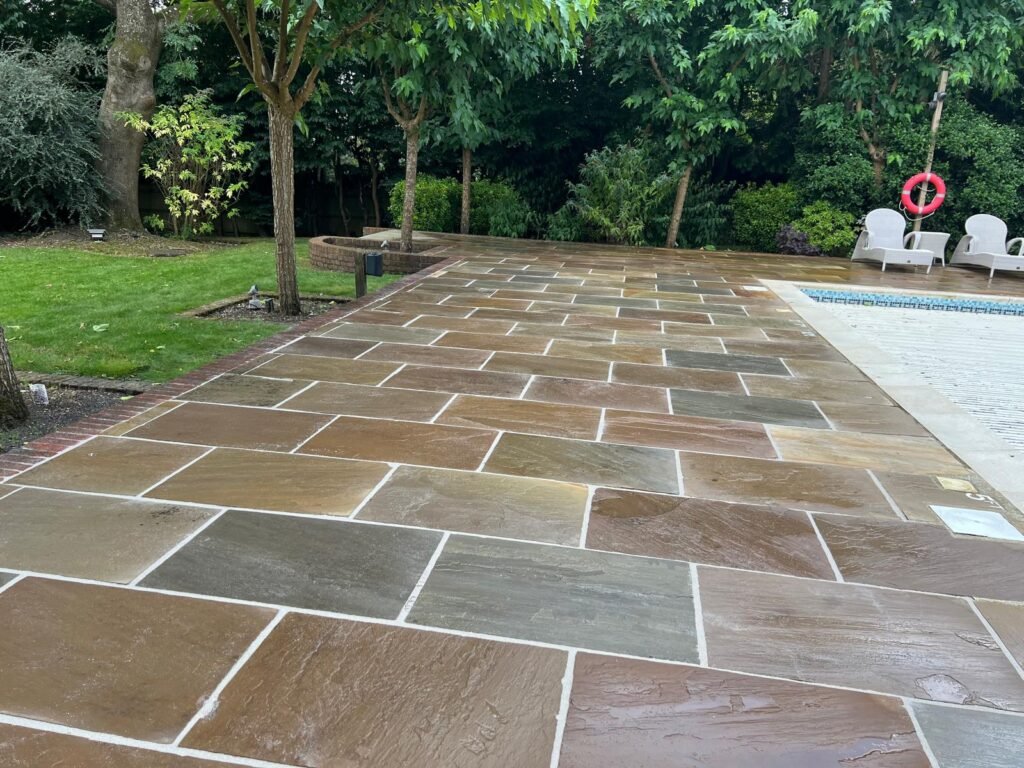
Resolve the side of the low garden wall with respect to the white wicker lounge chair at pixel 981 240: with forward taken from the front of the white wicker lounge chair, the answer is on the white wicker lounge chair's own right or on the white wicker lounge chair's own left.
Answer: on the white wicker lounge chair's own right

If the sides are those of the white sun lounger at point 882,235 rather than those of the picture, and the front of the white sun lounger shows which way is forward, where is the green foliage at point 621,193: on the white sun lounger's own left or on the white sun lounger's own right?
on the white sun lounger's own right

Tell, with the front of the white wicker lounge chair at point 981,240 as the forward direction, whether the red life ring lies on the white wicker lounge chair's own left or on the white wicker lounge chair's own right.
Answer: on the white wicker lounge chair's own right

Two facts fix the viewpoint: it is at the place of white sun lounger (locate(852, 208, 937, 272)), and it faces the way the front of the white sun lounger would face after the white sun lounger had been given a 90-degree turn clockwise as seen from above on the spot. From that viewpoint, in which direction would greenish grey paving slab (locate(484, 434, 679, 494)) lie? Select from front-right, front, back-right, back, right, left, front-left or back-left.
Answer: front-left

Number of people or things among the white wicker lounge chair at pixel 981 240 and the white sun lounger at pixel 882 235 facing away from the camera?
0

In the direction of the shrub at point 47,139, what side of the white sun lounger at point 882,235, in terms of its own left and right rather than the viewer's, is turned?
right

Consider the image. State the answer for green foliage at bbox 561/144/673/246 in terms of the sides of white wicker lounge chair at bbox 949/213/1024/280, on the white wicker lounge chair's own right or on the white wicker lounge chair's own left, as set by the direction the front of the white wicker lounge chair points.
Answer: on the white wicker lounge chair's own right

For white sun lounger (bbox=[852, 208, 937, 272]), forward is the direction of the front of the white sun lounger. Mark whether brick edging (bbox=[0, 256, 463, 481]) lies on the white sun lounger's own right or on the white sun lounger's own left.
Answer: on the white sun lounger's own right

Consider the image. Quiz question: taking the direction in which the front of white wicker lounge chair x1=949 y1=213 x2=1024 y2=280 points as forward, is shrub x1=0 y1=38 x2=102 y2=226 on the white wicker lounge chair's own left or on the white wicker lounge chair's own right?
on the white wicker lounge chair's own right

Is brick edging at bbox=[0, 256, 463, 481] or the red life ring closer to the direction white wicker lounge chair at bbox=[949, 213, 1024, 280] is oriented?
the brick edging

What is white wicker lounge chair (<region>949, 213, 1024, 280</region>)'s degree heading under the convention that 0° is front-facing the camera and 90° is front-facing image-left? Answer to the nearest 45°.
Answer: approximately 0°

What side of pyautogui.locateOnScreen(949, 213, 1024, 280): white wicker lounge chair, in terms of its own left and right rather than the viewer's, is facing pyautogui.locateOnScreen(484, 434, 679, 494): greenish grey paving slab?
right

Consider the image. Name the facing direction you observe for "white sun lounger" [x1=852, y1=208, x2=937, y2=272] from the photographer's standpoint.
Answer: facing the viewer and to the right of the viewer
